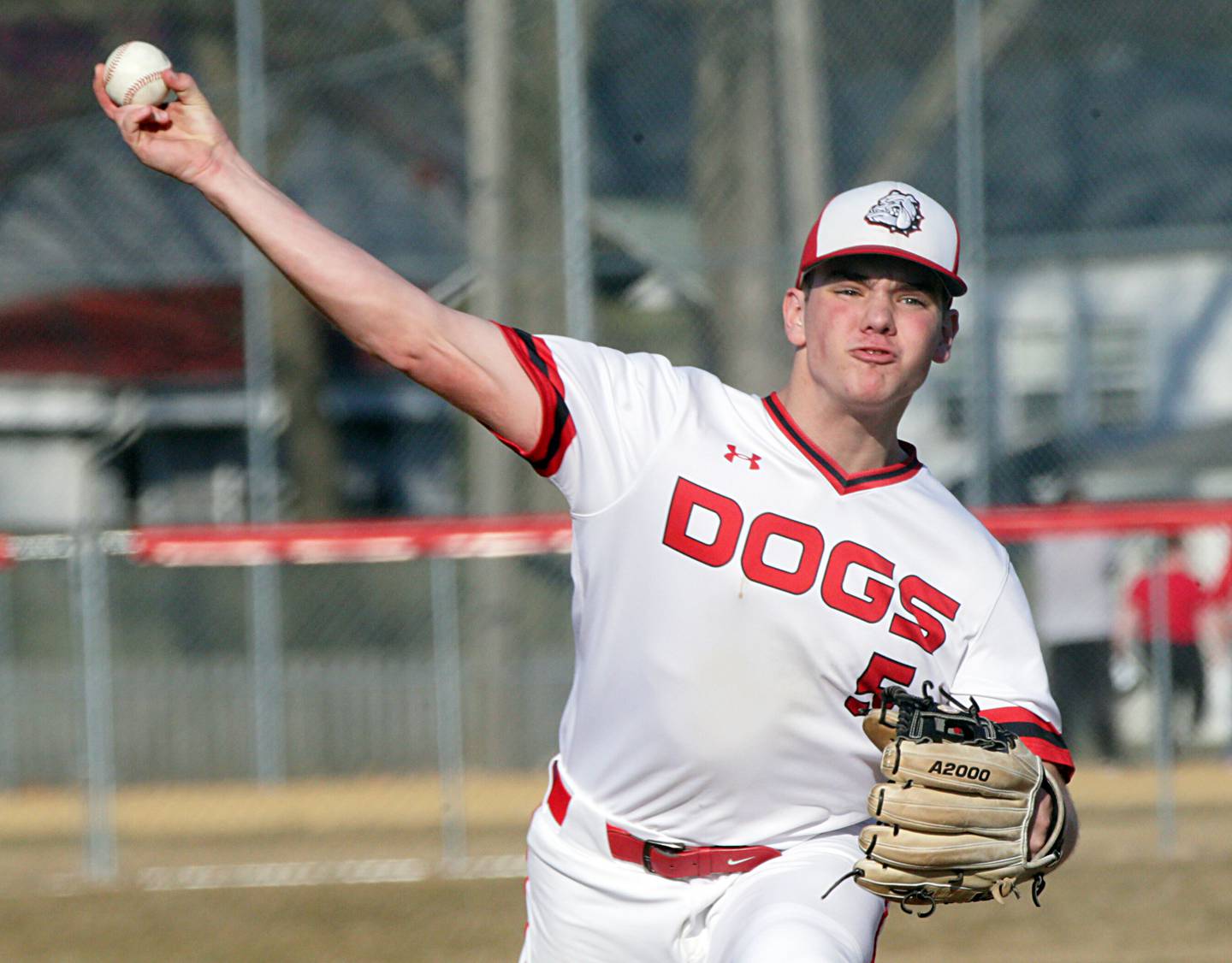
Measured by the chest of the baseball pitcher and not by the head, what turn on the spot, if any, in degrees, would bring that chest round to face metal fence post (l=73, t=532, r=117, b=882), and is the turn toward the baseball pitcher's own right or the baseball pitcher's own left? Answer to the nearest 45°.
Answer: approximately 135° to the baseball pitcher's own right

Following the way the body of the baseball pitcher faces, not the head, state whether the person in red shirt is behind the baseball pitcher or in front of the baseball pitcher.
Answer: behind

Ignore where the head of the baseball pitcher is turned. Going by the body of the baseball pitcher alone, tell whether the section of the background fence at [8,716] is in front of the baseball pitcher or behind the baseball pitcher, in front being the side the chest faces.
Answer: behind

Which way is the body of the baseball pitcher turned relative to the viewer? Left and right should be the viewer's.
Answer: facing the viewer

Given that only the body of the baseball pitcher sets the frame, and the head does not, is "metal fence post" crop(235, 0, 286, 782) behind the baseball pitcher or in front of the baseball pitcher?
behind

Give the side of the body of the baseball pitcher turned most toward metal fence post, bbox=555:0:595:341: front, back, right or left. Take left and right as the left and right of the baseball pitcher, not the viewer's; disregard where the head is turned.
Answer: back

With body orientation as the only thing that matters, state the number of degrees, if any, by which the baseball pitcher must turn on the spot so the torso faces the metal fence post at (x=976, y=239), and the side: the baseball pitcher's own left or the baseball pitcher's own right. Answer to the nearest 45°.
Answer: approximately 180°

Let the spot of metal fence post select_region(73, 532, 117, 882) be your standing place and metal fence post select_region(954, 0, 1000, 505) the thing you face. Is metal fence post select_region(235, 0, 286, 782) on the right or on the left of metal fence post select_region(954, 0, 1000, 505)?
left
